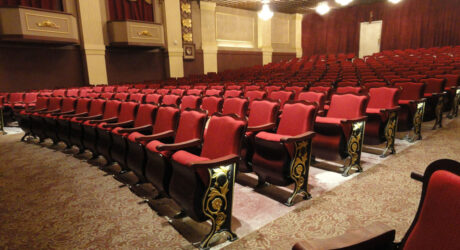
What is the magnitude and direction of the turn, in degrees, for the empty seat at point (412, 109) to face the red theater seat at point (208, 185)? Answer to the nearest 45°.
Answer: approximately 45° to its left

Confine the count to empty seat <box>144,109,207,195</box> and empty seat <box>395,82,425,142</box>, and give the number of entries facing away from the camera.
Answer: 0

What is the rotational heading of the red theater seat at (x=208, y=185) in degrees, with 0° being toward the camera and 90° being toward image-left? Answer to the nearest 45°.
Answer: approximately 45°

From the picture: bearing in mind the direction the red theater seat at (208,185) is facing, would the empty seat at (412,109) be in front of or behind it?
behind

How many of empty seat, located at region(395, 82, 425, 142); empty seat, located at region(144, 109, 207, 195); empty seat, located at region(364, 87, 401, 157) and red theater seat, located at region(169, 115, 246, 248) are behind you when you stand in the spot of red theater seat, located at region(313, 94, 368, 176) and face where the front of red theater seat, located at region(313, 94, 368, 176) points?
2

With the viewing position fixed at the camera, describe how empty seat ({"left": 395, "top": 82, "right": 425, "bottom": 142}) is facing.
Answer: facing the viewer and to the left of the viewer

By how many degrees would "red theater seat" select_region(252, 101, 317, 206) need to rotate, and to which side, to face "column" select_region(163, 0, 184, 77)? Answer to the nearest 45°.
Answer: approximately 90° to its right

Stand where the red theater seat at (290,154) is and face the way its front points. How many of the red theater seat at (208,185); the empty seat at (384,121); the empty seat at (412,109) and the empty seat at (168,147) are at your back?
2

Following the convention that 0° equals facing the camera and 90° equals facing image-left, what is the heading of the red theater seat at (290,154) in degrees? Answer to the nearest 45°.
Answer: approximately 45°

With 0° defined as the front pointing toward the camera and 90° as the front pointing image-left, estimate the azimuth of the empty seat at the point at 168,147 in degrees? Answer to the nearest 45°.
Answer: approximately 45°

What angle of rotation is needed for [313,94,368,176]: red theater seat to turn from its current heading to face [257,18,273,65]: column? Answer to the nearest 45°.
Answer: approximately 135° to its right

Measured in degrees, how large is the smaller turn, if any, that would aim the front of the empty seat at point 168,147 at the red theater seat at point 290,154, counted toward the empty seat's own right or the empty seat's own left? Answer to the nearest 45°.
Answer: approximately 135° to the empty seat's own left

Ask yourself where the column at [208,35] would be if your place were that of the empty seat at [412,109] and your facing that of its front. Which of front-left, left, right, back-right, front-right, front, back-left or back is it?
right

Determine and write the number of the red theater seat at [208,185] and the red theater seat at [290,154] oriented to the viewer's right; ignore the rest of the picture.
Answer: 0

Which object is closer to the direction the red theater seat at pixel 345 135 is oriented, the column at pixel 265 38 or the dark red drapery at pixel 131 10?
the dark red drapery

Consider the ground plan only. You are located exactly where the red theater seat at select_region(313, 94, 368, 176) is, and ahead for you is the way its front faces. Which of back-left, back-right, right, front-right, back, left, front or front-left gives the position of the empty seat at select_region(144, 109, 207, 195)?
front

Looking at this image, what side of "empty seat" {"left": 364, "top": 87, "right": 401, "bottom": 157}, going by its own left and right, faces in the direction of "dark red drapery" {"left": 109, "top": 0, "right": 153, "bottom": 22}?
right

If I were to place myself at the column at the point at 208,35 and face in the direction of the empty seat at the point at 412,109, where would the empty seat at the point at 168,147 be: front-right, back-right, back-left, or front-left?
front-right
